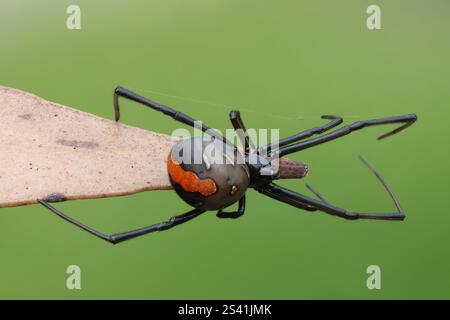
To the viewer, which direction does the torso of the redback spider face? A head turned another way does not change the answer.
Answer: to the viewer's right
